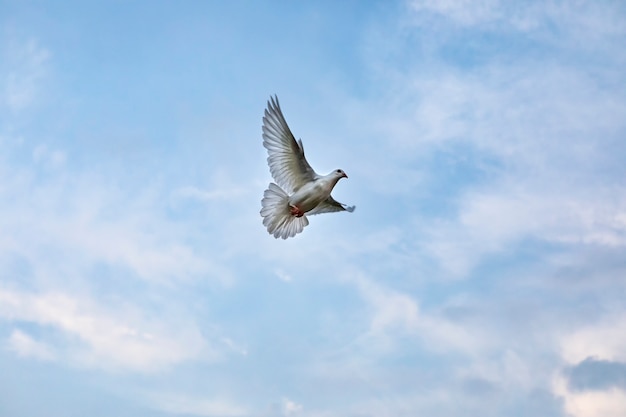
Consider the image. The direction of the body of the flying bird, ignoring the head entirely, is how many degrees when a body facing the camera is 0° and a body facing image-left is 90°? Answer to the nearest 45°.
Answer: approximately 270°
